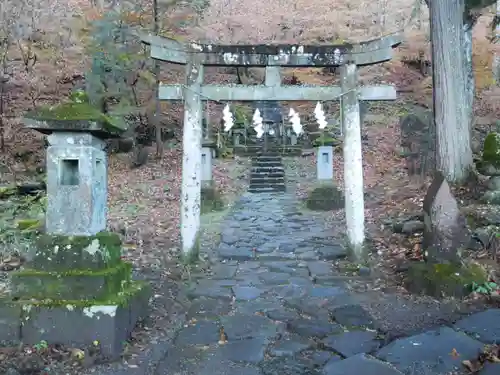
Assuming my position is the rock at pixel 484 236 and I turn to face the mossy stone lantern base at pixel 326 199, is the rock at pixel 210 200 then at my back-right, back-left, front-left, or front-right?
front-left

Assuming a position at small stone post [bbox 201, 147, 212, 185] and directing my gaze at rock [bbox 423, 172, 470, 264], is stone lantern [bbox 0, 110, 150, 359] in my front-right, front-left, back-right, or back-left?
front-right

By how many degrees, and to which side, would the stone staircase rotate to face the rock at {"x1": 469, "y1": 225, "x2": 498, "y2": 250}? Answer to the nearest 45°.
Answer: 0° — it already faces it

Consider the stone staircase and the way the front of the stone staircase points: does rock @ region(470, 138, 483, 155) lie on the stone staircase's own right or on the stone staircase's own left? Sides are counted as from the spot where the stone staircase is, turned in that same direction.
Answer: on the stone staircase's own left

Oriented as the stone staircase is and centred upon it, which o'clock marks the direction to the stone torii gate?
The stone torii gate is roughly at 12 o'clock from the stone staircase.

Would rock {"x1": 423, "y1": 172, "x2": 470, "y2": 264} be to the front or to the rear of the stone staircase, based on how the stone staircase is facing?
to the front

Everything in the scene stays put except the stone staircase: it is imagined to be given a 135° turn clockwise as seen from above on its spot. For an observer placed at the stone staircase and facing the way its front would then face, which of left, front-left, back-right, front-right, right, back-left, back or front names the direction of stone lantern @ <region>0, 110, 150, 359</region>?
back-left

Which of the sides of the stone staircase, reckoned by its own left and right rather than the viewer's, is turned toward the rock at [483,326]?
front

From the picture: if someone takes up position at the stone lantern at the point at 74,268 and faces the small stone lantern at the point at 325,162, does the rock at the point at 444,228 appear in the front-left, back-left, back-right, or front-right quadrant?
front-right

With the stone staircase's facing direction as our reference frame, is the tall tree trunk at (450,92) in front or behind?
in front

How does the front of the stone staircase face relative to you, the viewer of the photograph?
facing the viewer

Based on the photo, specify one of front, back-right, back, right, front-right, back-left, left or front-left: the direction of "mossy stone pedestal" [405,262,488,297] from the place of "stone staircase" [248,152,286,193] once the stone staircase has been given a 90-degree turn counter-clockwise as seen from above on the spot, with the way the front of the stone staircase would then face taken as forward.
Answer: right
